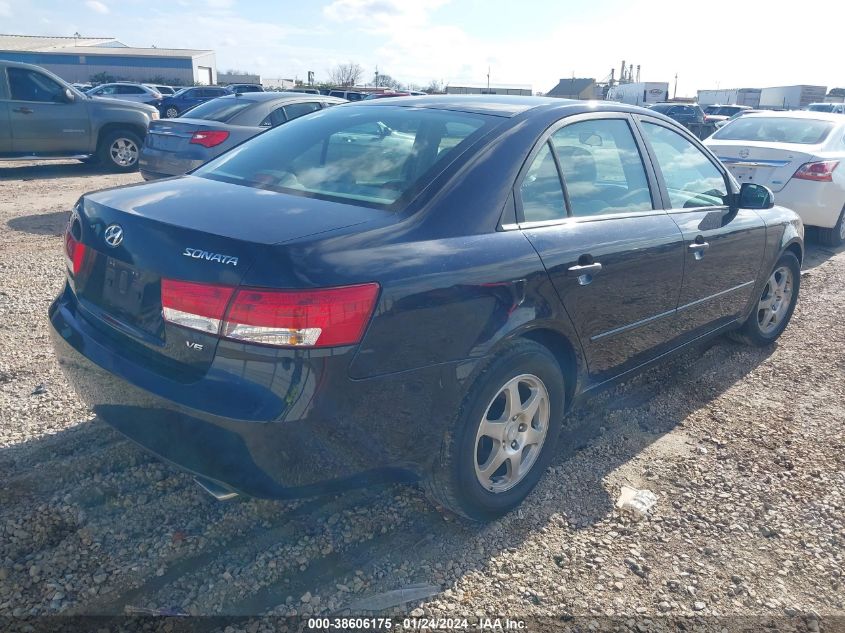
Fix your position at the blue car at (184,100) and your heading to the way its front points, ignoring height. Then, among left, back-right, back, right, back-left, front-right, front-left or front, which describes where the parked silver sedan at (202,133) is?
front-left

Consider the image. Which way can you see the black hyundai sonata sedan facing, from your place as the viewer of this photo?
facing away from the viewer and to the right of the viewer

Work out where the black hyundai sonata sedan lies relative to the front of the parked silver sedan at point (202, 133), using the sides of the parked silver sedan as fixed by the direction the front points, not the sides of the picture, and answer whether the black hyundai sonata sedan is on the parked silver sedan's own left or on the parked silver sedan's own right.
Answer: on the parked silver sedan's own right

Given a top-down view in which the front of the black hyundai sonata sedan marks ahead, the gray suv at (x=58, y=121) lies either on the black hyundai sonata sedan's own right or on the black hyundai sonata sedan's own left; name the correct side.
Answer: on the black hyundai sonata sedan's own left

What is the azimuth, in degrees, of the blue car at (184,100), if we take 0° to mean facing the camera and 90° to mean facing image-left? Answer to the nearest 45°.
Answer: approximately 45°

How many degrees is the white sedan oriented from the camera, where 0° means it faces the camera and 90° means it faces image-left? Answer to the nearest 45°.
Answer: approximately 225°

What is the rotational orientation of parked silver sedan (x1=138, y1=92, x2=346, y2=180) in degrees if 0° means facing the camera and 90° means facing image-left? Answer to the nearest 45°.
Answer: approximately 225°

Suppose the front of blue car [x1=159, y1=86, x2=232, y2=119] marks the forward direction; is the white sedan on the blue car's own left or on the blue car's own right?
on the blue car's own left

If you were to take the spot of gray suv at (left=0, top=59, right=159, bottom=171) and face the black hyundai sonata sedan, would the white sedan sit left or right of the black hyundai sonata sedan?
left

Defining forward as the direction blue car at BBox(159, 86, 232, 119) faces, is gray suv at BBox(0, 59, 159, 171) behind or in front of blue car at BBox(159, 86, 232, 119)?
in front

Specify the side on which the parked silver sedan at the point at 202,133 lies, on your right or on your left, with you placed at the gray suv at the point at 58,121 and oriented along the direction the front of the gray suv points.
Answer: on your right
